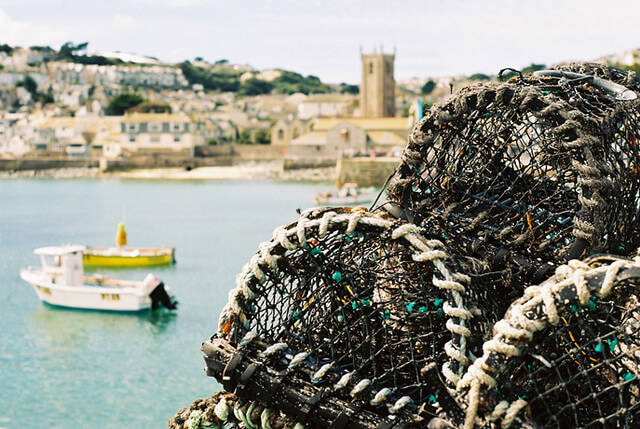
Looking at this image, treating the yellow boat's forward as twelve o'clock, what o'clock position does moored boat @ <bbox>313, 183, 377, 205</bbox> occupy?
The moored boat is roughly at 4 o'clock from the yellow boat.

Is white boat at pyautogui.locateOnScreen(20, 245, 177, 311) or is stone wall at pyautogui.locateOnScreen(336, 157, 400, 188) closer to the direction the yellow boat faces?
the white boat

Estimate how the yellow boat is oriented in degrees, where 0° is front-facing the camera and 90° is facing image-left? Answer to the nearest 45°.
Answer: approximately 90°

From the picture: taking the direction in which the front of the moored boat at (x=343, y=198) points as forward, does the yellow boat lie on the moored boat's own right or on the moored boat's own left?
on the moored boat's own left

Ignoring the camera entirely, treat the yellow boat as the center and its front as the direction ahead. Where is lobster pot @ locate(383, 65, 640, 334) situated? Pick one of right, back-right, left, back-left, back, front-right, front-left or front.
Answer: left

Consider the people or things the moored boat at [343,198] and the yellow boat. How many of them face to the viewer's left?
2

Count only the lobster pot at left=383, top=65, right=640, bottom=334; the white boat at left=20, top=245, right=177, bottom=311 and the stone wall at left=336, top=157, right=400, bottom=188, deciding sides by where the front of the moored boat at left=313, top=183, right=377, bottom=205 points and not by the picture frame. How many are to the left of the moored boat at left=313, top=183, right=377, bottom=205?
2

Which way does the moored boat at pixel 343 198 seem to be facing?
to the viewer's left

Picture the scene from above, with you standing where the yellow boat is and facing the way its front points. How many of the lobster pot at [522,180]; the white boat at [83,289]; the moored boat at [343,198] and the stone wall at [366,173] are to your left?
2

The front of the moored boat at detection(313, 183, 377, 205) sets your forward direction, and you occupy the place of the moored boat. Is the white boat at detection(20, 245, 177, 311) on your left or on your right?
on your left

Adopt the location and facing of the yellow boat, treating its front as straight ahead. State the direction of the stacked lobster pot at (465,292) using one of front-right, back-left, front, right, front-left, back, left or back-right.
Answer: left
